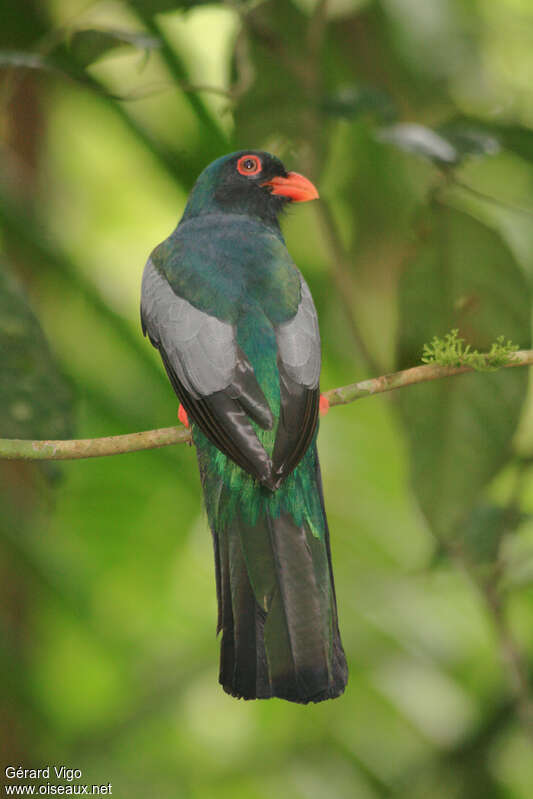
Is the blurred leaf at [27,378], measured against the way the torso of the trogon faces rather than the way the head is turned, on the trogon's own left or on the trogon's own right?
on the trogon's own left

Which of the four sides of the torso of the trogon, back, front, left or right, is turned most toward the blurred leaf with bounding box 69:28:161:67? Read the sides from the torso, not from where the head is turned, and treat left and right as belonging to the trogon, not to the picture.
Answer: front

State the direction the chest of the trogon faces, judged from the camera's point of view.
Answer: away from the camera

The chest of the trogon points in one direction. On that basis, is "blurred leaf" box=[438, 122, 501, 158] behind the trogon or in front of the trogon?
in front

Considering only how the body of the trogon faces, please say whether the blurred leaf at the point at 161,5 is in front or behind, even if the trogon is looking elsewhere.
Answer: in front

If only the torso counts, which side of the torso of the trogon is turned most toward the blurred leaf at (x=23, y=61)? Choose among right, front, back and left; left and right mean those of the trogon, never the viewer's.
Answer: front

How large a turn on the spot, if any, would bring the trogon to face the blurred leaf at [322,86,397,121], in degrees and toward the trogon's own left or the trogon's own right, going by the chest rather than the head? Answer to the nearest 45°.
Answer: approximately 45° to the trogon's own right
